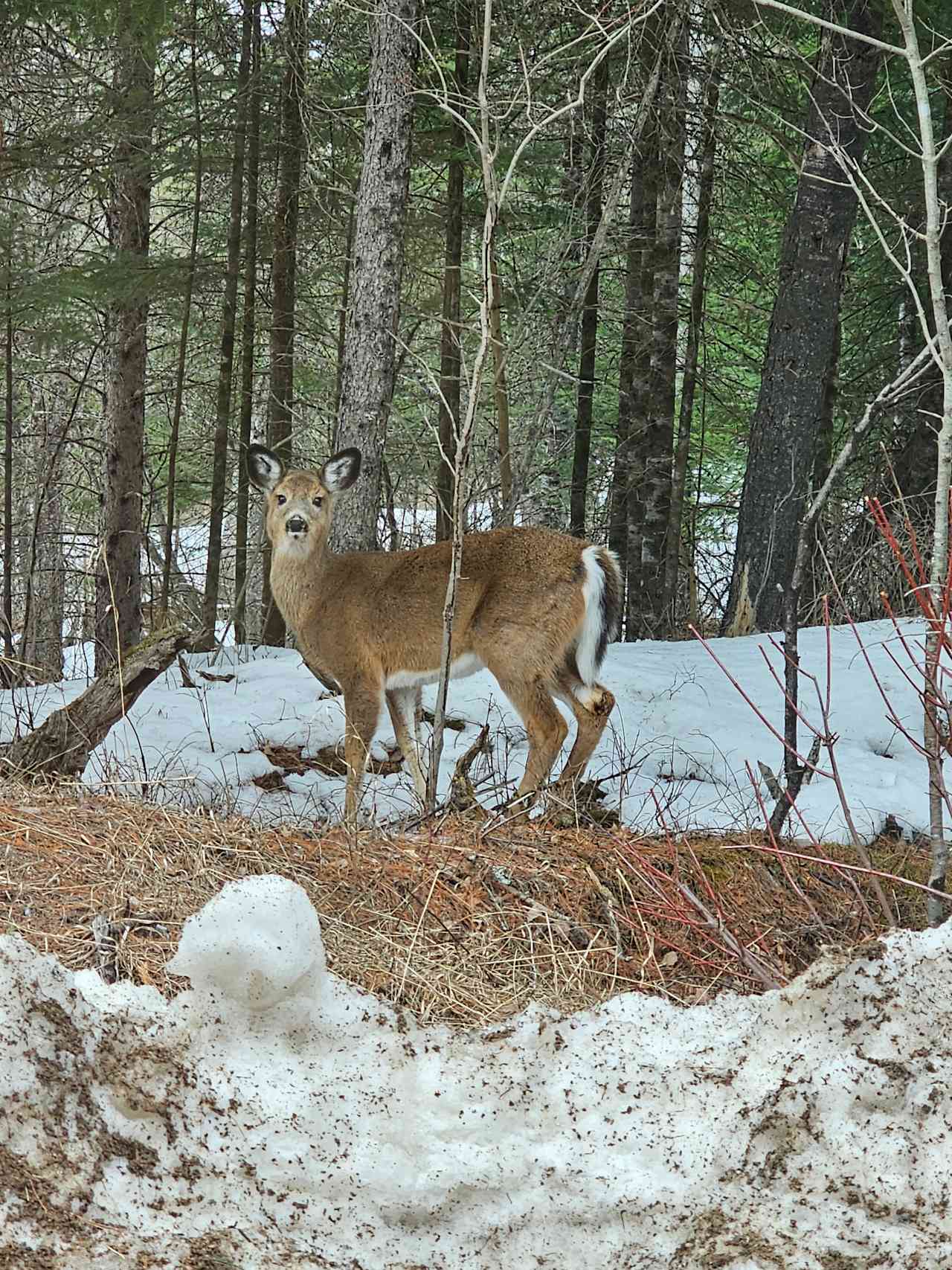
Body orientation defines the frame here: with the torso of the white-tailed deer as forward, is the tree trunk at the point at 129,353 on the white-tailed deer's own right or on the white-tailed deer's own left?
on the white-tailed deer's own right

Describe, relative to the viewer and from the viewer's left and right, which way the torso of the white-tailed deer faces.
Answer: facing to the left of the viewer

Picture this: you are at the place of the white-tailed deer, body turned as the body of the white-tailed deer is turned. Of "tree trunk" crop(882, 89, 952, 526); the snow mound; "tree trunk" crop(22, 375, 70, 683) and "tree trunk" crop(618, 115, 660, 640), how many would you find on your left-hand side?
1

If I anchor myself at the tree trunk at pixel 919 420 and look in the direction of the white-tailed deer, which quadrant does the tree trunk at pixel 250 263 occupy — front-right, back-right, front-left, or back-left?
front-right

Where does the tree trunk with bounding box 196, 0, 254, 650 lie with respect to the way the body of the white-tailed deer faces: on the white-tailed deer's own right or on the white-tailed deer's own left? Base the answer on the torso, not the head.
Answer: on the white-tailed deer's own right

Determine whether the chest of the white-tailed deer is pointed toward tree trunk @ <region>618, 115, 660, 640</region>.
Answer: no

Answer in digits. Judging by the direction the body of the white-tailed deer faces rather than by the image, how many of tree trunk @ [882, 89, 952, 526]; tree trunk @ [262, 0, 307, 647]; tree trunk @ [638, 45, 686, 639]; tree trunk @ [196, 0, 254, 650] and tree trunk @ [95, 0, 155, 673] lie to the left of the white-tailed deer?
0

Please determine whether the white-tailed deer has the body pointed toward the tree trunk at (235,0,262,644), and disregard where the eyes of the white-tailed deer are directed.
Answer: no

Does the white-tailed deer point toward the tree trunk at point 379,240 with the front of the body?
no

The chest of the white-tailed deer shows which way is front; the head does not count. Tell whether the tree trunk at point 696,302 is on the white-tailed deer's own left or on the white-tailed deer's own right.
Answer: on the white-tailed deer's own right

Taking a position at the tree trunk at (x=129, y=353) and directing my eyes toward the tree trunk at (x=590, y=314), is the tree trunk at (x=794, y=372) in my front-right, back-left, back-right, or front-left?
front-right

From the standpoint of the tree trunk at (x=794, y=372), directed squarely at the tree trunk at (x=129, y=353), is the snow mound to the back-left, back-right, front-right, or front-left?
front-left
